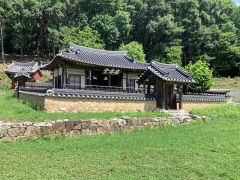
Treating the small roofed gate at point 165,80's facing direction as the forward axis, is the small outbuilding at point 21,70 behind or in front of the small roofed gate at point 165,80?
behind

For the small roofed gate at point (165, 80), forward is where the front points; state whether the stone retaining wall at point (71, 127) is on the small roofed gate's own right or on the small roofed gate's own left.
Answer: on the small roofed gate's own right

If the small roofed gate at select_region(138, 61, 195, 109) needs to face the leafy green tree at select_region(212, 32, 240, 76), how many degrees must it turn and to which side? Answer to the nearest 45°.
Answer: approximately 135° to its left

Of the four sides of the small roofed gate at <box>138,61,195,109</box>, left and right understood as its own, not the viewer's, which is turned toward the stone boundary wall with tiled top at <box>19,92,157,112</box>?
right

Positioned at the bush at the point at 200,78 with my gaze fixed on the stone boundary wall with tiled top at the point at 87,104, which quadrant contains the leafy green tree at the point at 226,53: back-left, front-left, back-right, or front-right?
back-right

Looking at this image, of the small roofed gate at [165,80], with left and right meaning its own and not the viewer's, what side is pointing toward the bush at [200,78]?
left

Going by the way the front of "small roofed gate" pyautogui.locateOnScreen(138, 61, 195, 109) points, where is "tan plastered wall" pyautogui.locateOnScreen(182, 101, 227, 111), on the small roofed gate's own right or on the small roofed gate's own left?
on the small roofed gate's own left

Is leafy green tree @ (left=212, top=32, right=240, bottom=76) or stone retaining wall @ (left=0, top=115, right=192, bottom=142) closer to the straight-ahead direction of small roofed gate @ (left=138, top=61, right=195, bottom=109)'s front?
the stone retaining wall

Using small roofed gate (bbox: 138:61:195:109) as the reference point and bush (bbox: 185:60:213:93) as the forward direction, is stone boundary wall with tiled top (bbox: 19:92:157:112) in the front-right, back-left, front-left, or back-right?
back-left

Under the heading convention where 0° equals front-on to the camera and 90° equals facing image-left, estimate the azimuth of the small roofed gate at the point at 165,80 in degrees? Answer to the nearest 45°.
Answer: approximately 315°
